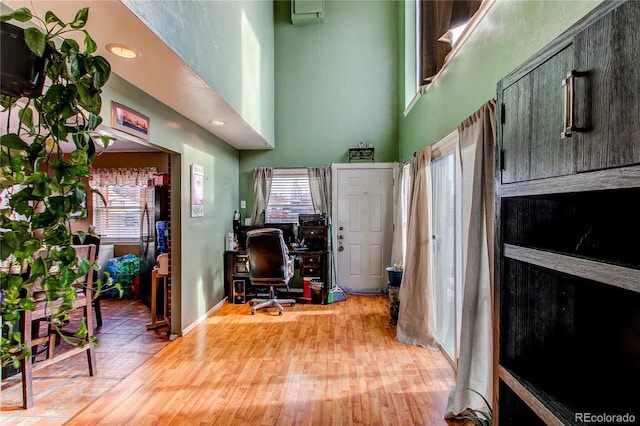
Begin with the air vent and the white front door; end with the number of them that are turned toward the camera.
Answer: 2

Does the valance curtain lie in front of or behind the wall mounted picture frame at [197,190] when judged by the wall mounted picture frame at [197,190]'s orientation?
behind

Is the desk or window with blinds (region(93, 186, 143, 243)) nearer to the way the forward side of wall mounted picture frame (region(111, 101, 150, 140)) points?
the desk

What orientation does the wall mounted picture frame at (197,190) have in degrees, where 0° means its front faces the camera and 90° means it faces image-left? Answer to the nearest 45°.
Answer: approximately 315°

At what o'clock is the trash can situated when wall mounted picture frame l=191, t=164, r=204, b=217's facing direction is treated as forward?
The trash can is roughly at 10 o'clock from the wall mounted picture frame.

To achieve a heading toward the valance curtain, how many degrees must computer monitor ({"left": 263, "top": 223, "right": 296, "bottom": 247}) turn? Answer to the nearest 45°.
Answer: approximately 90° to its right

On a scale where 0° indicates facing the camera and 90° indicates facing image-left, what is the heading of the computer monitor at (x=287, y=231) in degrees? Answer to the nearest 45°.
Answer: approximately 0°

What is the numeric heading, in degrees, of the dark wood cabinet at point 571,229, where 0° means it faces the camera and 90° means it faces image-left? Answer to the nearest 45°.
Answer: approximately 45°

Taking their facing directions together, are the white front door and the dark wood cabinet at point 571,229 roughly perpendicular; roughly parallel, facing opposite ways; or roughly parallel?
roughly perpendicular

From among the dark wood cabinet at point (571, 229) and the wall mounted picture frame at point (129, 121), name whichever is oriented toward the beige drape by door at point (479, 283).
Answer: the wall mounted picture frame
